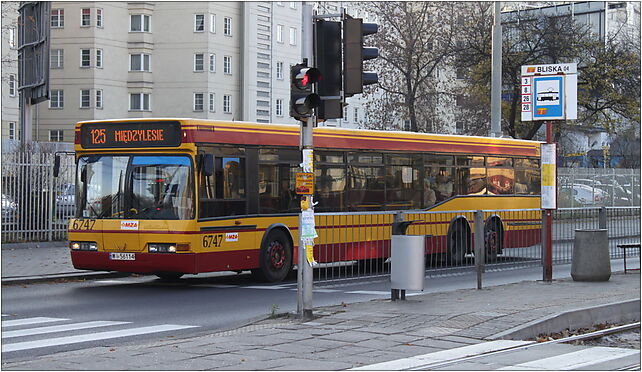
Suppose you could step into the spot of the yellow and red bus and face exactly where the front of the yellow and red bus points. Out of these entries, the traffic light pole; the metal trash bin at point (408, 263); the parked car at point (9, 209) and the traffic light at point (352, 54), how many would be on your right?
1

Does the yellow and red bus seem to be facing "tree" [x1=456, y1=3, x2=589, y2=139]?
no

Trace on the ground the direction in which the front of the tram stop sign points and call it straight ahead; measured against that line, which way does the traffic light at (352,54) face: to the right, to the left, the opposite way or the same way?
to the left

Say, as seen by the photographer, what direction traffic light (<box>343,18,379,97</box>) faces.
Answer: facing to the right of the viewer

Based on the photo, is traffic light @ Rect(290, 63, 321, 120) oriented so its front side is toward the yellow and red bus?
no

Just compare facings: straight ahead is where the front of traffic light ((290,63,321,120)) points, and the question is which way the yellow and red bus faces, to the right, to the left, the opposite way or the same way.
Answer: to the right

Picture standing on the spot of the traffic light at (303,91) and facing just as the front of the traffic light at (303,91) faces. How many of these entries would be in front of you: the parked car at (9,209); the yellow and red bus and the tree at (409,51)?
0

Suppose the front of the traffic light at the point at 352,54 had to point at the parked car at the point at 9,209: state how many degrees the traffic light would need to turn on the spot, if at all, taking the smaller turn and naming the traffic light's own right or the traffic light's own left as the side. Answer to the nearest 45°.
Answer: approximately 135° to the traffic light's own left

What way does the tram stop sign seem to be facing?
toward the camera

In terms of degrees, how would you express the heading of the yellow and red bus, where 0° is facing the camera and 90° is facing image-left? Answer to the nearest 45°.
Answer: approximately 45°

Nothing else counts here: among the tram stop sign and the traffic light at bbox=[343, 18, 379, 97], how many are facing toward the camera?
1

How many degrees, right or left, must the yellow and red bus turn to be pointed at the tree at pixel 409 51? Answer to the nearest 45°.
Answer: approximately 135° to its right

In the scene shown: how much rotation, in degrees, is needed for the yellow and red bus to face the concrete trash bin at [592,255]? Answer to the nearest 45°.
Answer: approximately 135° to its left

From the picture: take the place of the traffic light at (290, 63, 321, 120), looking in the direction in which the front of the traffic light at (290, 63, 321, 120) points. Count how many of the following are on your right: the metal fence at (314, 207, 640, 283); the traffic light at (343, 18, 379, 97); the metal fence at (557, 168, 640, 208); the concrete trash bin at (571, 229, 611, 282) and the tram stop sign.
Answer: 0

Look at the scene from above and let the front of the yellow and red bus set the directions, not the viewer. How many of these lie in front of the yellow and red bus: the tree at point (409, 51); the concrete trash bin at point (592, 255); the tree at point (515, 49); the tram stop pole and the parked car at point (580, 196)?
0

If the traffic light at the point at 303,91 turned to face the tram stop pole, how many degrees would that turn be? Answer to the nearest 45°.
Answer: approximately 90° to its left
